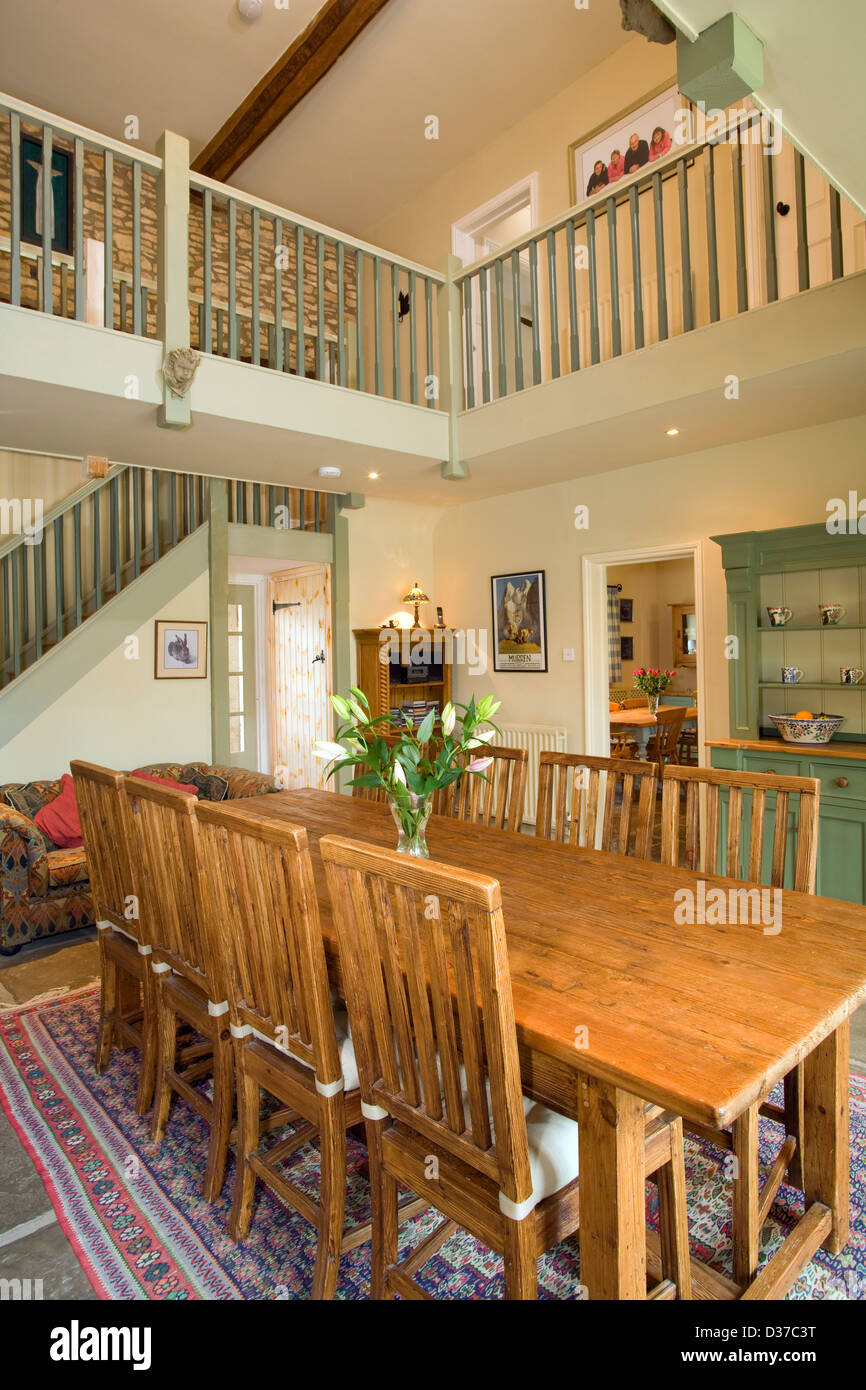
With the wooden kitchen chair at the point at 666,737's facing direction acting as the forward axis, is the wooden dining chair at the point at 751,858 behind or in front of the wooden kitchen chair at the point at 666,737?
behind

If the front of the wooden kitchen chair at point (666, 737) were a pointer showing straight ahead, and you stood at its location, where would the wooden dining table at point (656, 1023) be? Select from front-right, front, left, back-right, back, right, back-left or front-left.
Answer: back-left

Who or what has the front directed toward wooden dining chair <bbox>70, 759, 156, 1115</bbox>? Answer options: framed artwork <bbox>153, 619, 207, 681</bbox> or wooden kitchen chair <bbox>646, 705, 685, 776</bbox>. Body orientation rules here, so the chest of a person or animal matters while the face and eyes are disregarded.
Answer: the framed artwork

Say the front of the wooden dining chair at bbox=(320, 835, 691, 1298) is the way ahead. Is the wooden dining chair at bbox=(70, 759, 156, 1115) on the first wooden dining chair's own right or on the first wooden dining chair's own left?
on the first wooden dining chair's own left

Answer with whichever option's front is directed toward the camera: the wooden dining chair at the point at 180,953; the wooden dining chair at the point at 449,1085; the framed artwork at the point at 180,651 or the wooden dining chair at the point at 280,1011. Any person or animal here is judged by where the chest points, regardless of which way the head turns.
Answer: the framed artwork

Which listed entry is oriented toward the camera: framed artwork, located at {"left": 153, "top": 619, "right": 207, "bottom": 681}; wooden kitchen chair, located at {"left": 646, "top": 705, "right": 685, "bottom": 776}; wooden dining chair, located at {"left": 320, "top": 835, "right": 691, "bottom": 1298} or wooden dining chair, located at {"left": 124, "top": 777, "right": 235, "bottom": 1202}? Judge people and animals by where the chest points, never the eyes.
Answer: the framed artwork
